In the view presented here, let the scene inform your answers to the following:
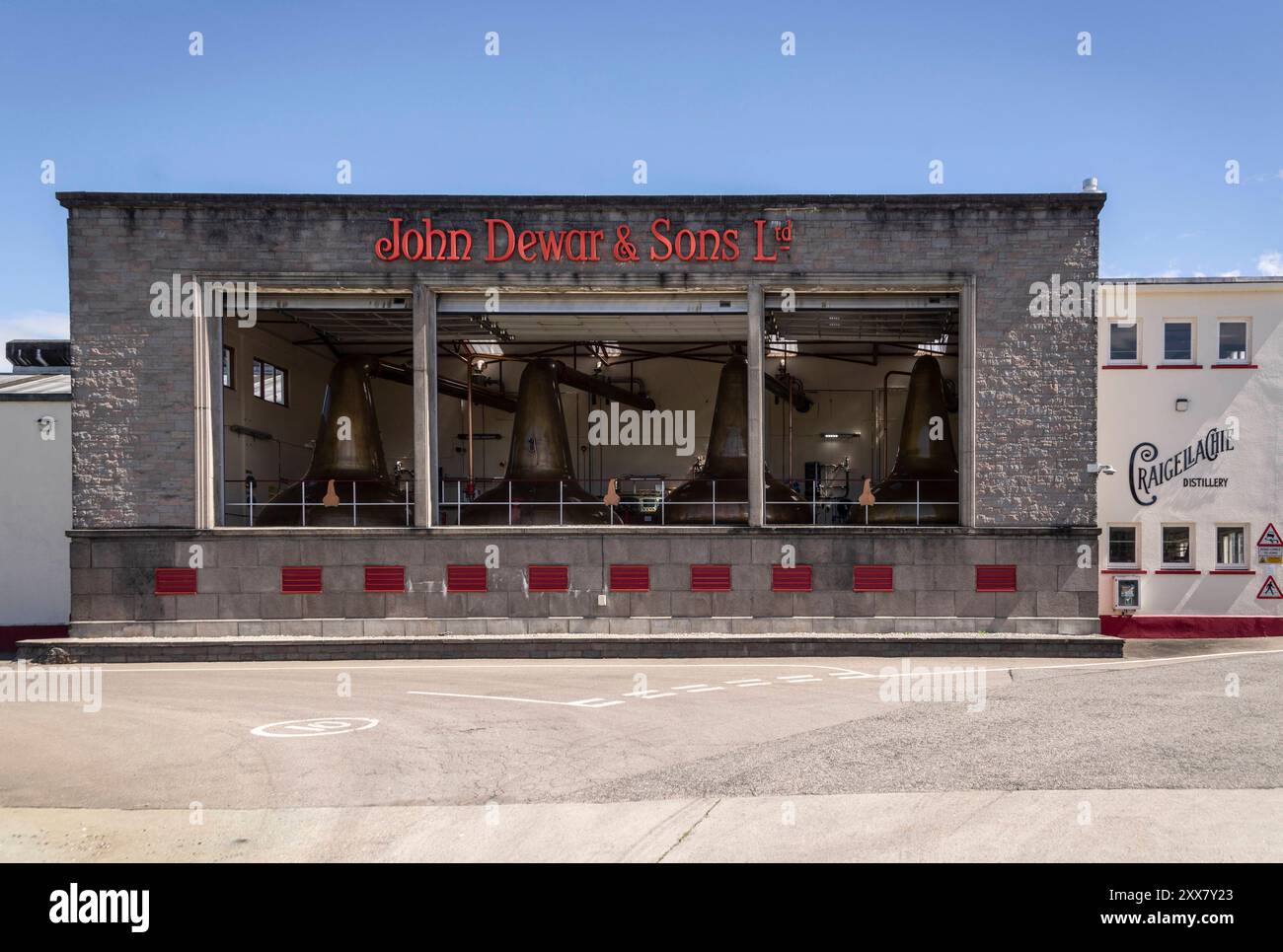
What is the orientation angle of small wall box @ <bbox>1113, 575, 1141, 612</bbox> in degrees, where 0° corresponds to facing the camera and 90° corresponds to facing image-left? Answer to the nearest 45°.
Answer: approximately 0°

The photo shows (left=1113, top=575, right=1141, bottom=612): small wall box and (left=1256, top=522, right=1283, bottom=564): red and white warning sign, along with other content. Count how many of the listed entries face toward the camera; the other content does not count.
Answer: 2

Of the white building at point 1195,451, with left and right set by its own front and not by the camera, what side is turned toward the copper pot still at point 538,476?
right

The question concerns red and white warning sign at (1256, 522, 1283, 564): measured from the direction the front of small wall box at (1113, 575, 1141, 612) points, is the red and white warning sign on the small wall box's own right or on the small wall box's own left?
on the small wall box's own left

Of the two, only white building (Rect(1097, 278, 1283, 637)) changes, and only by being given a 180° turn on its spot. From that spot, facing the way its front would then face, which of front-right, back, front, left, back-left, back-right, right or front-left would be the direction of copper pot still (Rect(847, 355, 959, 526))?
left
